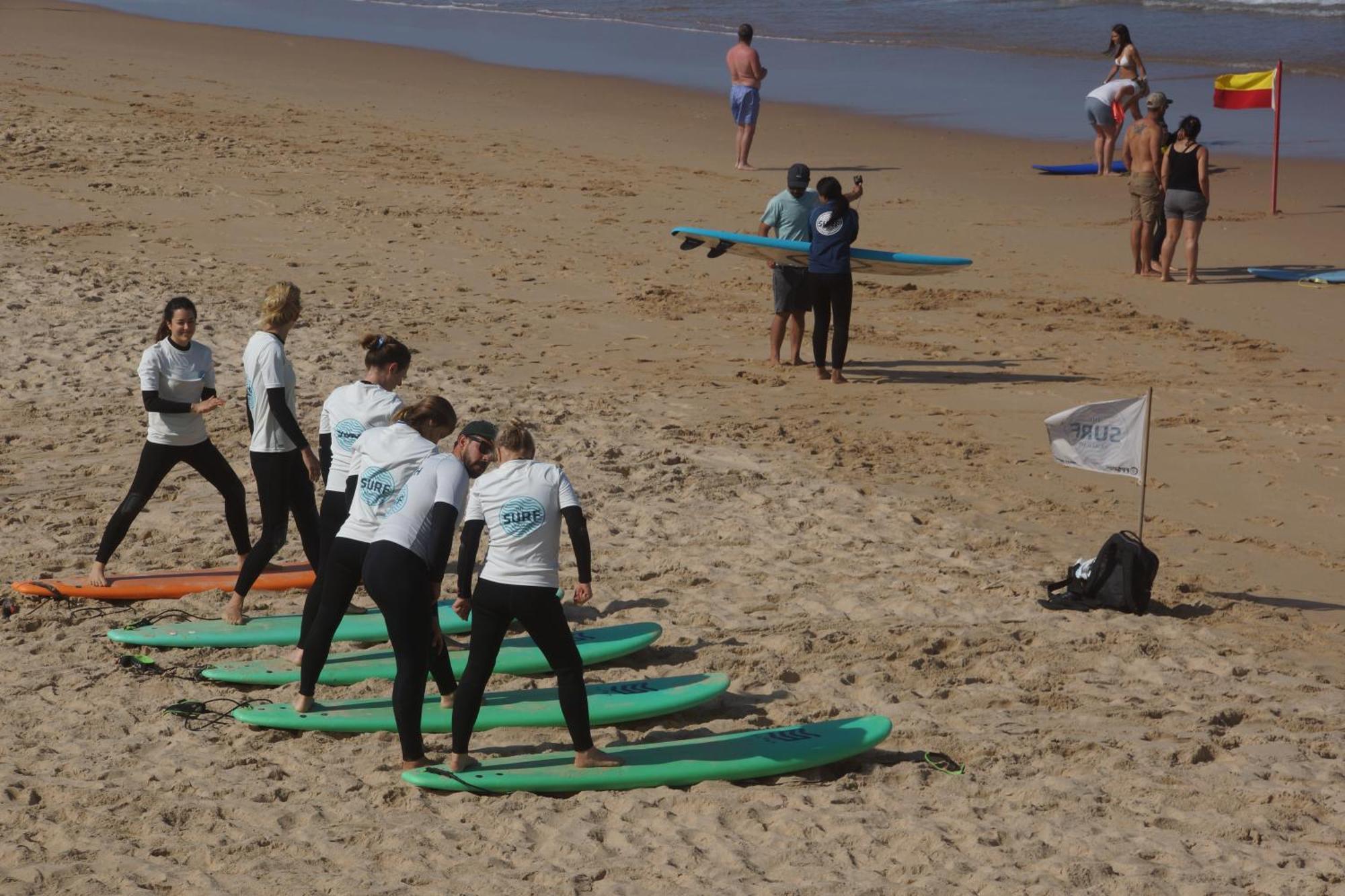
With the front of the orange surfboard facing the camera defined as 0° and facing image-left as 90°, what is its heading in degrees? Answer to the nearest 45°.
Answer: approximately 270°

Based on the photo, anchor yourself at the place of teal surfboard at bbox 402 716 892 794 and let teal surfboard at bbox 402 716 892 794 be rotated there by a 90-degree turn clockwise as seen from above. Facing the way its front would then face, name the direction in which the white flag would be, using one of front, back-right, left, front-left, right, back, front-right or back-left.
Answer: back-left

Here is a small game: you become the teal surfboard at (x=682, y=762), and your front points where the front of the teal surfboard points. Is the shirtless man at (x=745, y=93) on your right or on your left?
on your left

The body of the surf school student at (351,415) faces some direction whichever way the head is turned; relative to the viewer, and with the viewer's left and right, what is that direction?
facing away from the viewer and to the right of the viewer

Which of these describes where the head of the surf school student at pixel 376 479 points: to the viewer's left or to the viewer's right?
to the viewer's right

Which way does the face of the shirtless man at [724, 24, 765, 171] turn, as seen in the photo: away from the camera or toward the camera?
away from the camera

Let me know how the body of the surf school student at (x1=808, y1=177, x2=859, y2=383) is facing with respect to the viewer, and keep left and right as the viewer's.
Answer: facing away from the viewer

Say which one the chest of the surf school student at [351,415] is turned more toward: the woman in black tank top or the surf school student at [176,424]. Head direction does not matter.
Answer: the woman in black tank top

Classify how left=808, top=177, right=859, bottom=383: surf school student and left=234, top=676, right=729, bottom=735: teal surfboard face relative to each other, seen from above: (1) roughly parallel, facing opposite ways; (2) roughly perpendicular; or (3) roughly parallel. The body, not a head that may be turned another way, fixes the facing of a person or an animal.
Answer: roughly perpendicular

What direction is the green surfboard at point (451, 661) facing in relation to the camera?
to the viewer's right

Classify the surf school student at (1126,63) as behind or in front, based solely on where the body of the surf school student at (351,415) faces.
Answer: in front

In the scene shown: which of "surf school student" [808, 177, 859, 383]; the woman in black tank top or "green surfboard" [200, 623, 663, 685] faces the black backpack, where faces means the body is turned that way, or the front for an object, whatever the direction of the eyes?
the green surfboard

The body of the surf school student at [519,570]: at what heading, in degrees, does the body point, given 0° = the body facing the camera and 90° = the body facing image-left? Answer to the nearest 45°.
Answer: approximately 180°

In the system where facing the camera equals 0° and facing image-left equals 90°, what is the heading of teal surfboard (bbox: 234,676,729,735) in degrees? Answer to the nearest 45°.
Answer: approximately 270°
